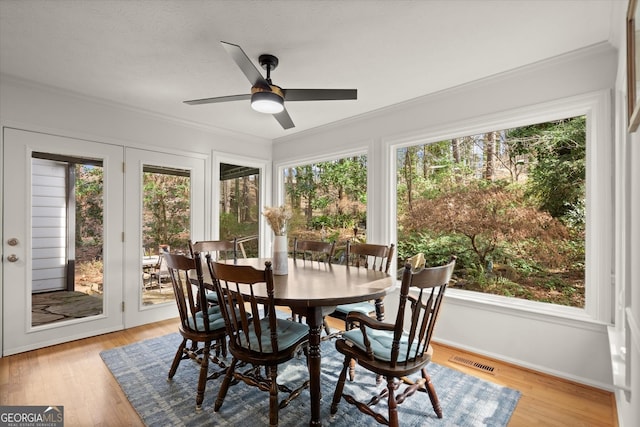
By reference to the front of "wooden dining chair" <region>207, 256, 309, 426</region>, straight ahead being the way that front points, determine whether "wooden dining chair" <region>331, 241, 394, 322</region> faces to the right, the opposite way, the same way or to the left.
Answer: the opposite way

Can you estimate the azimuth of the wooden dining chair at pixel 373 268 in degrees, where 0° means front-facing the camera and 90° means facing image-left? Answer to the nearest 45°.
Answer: approximately 45°

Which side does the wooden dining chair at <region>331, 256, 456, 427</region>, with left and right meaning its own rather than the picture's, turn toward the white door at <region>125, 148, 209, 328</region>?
front

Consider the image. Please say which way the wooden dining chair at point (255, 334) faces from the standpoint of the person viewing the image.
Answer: facing away from the viewer and to the right of the viewer

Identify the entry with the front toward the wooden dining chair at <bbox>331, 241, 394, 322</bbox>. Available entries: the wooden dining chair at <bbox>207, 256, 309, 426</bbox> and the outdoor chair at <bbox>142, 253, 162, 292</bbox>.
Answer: the wooden dining chair at <bbox>207, 256, 309, 426</bbox>

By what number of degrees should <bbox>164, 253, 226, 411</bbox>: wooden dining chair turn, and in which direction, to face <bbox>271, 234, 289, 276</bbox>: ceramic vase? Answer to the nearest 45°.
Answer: approximately 45° to its right

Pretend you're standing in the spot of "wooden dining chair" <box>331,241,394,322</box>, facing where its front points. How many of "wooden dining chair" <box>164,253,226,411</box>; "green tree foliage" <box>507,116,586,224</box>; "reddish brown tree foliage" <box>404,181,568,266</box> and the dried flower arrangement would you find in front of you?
2

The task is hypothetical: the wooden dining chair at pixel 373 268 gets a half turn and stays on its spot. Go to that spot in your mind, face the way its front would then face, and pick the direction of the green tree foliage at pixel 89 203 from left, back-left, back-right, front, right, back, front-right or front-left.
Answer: back-left

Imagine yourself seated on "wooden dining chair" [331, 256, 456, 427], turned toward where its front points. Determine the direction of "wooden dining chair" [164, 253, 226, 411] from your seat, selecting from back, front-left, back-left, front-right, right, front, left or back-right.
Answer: front-left

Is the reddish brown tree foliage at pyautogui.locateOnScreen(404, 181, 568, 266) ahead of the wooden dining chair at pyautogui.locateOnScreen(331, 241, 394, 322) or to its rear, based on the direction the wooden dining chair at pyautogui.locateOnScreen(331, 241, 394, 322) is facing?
to the rear

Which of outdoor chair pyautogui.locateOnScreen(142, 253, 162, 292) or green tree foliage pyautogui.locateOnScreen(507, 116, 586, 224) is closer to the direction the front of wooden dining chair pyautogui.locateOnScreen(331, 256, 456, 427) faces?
the outdoor chair
